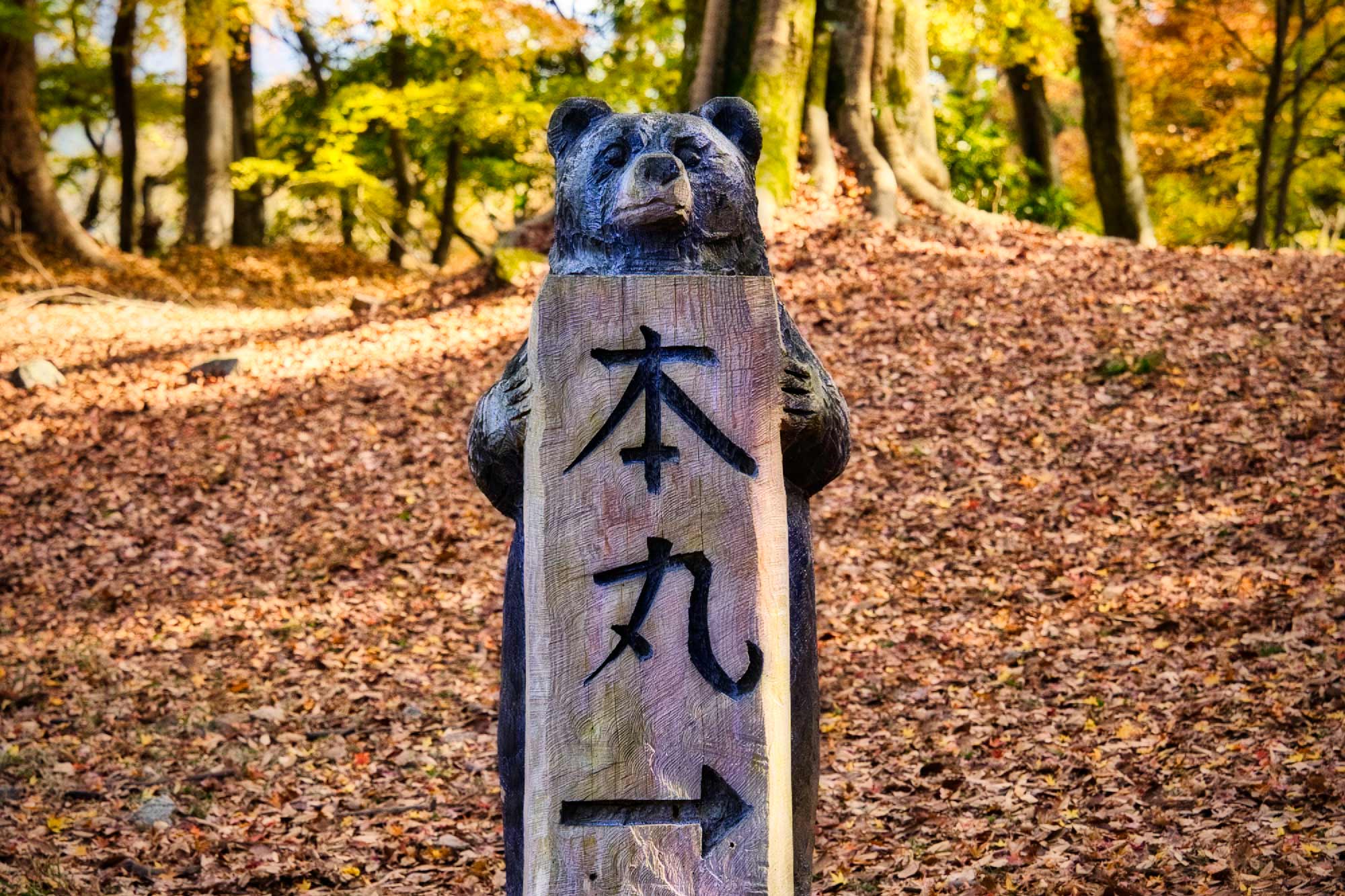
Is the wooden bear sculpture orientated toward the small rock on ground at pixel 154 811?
no

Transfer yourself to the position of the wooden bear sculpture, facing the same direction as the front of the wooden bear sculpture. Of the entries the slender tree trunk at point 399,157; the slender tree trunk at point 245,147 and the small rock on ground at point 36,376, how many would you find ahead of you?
0

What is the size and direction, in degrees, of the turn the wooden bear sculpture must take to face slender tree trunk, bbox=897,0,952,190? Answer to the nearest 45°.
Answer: approximately 180°

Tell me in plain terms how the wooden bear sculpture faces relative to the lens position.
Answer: facing the viewer

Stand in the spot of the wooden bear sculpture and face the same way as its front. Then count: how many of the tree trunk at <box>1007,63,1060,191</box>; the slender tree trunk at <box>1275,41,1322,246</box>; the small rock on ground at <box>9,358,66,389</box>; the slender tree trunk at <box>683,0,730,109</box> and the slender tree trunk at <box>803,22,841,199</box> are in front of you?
0

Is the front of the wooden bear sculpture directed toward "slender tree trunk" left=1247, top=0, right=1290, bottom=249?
no

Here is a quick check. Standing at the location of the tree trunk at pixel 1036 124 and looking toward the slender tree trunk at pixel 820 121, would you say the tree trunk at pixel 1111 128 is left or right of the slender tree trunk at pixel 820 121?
left

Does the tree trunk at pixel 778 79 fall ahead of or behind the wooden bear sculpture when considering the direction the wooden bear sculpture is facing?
behind

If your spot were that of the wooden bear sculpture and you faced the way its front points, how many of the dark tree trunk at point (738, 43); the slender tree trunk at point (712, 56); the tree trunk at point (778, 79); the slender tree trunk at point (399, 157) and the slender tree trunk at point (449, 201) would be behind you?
5

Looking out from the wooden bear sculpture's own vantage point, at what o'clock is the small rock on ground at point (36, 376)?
The small rock on ground is roughly at 5 o'clock from the wooden bear sculpture.

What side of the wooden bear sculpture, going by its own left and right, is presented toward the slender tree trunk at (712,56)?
back

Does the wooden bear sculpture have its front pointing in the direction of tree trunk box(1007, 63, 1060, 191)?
no

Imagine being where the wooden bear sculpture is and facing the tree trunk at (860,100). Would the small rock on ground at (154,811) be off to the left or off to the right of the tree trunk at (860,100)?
left

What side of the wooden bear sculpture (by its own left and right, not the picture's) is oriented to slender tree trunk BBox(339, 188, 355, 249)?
back

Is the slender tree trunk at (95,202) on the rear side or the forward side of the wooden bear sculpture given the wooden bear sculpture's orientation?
on the rear side
